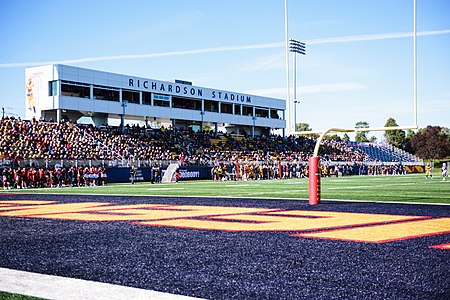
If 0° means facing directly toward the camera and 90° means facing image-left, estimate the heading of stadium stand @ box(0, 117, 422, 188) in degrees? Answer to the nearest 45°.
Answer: approximately 315°
